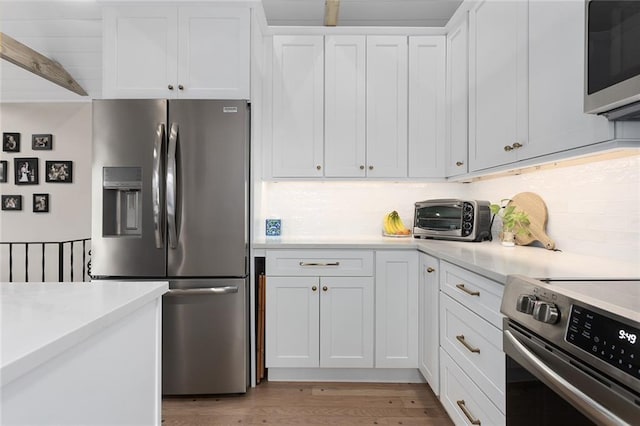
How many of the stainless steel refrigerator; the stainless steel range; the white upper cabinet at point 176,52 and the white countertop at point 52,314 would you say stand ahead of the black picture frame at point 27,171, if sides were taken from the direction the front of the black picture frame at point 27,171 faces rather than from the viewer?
4

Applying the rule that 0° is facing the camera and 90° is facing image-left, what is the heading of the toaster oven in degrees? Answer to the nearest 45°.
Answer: approximately 45°

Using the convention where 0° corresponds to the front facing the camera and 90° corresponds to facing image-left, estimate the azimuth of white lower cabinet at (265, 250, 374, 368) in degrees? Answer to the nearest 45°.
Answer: approximately 0°

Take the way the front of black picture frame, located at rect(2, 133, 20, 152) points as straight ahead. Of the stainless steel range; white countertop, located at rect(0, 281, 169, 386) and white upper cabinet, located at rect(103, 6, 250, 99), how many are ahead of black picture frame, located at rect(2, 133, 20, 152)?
3

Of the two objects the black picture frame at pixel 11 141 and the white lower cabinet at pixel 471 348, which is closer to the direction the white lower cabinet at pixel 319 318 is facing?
the white lower cabinet

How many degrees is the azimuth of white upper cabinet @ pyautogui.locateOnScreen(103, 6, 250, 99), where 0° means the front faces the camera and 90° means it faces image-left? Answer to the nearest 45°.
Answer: approximately 0°

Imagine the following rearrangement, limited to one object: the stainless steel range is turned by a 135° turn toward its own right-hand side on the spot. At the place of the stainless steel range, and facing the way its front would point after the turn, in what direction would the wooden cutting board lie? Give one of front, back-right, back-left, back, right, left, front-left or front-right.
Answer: front

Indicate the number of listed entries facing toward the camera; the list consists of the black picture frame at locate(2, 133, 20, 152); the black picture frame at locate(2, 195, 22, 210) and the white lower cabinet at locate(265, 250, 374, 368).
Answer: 3

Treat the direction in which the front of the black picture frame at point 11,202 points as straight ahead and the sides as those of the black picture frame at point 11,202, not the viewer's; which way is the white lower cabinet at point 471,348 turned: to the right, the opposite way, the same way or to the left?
to the right
